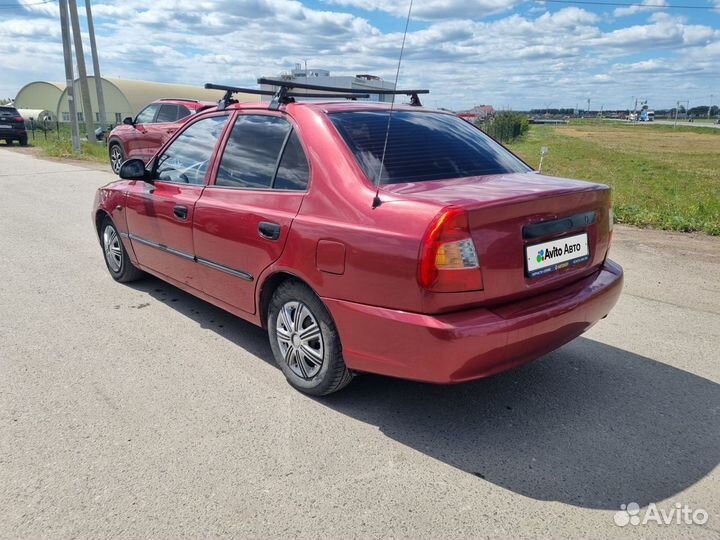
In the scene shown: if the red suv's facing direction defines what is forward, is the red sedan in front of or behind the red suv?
behind

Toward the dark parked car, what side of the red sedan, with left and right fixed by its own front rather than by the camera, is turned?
front

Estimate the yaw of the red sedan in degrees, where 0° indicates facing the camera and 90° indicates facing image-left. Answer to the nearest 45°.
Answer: approximately 135°

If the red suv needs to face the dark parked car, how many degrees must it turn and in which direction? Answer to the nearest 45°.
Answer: approximately 45° to its right

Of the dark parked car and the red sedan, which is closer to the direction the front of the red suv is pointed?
the dark parked car

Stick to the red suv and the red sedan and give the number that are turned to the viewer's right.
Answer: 0

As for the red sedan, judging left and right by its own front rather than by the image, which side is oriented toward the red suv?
front

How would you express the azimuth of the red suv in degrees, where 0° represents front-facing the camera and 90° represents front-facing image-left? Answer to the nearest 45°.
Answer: approximately 135°
